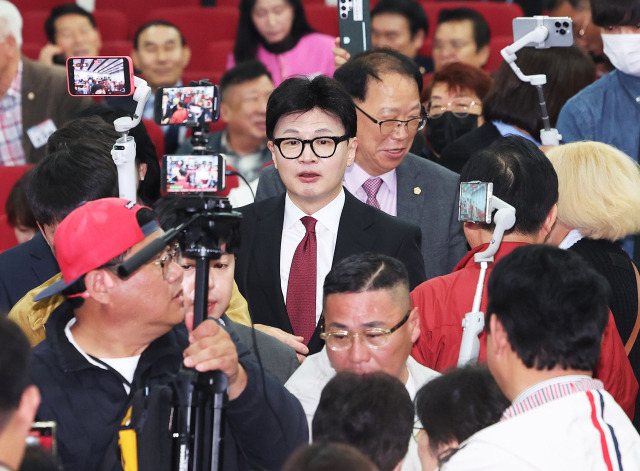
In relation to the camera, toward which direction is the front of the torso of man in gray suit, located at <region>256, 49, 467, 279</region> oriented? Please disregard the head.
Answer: toward the camera

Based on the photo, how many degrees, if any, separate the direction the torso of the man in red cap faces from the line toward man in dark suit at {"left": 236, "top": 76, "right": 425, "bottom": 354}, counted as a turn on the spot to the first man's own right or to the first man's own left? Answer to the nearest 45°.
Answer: approximately 90° to the first man's own left

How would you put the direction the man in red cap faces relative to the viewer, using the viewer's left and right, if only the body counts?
facing the viewer and to the right of the viewer

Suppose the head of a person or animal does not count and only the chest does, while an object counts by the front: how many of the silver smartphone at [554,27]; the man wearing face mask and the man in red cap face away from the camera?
1

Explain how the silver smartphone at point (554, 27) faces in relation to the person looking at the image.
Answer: facing away from the viewer

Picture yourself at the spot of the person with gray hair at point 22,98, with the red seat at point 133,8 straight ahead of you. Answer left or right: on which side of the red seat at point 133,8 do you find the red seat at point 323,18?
right

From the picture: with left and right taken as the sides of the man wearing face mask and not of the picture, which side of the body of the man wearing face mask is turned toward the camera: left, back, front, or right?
front

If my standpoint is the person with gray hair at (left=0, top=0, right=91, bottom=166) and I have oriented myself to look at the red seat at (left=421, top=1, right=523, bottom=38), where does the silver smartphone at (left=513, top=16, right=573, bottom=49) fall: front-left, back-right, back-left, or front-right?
front-right

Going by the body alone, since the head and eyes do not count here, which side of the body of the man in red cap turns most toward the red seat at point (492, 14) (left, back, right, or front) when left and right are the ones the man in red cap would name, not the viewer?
left

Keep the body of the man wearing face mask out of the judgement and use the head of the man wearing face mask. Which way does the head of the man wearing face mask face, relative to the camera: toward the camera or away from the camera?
toward the camera

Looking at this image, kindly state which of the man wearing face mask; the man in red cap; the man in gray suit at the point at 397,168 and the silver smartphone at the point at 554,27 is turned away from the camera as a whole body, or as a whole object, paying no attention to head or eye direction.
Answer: the silver smartphone

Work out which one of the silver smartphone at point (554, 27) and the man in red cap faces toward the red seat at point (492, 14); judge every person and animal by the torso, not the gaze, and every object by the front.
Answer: the silver smartphone

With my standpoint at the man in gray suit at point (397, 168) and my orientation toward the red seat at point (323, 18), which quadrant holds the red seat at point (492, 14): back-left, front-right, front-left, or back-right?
front-right

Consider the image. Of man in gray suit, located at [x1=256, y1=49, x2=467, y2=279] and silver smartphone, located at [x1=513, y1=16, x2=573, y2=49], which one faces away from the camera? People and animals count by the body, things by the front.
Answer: the silver smartphone

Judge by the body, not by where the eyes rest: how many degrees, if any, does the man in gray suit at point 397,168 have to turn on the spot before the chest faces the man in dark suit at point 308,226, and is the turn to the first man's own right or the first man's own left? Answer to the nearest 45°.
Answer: approximately 45° to the first man's own right
